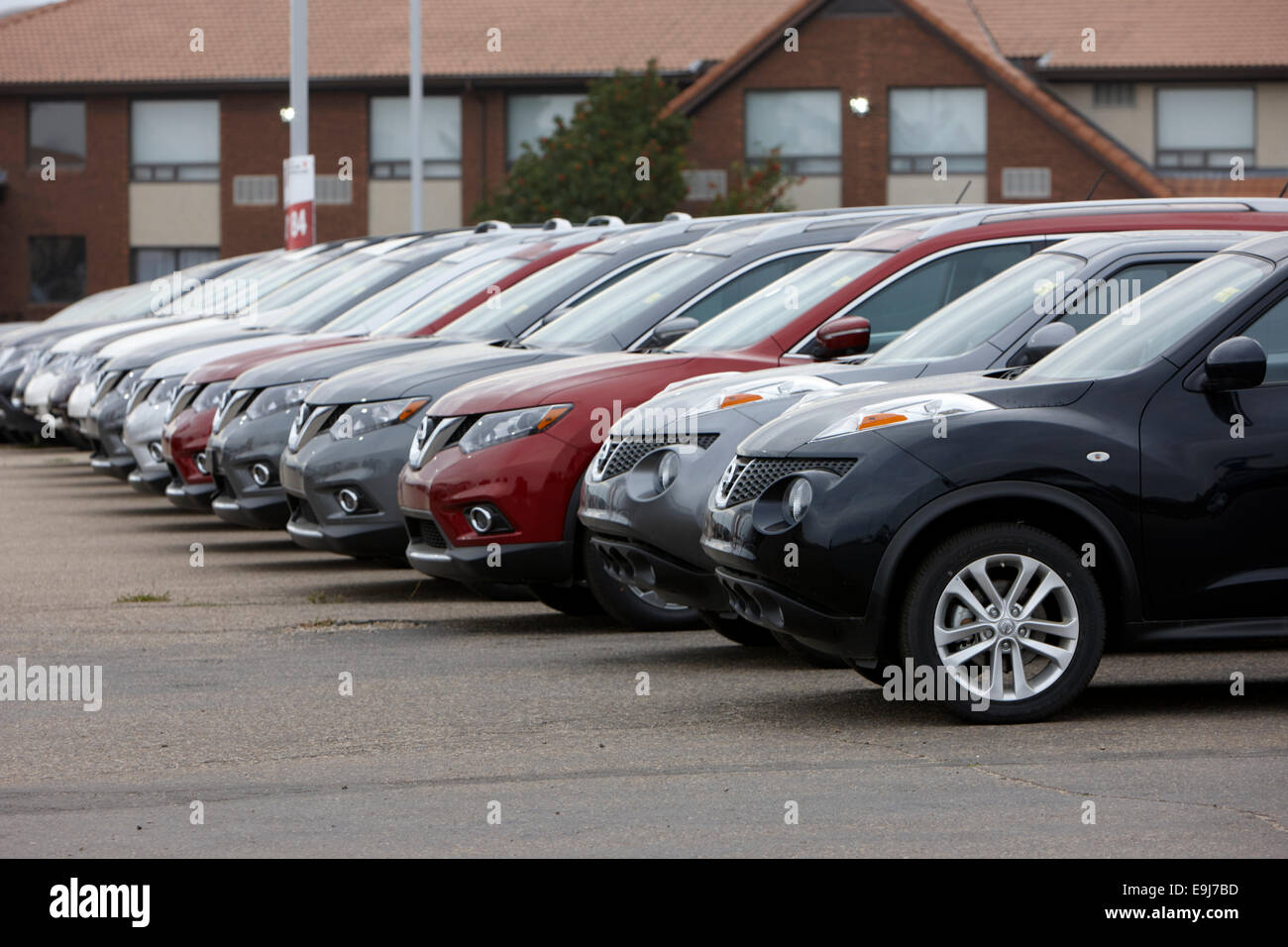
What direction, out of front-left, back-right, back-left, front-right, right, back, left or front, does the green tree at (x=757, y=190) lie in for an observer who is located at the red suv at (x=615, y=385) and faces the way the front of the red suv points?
back-right

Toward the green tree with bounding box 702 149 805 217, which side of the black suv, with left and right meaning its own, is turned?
right

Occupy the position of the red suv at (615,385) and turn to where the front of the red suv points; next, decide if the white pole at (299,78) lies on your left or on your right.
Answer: on your right

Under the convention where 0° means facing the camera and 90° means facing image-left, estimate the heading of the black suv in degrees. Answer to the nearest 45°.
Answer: approximately 90°

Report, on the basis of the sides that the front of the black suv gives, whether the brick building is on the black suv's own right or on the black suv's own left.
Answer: on the black suv's own right

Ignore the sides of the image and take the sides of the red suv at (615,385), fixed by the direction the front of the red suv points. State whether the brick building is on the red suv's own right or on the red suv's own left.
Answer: on the red suv's own right

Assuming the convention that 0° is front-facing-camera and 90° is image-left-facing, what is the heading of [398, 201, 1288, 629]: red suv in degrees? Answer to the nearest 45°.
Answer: approximately 45°
